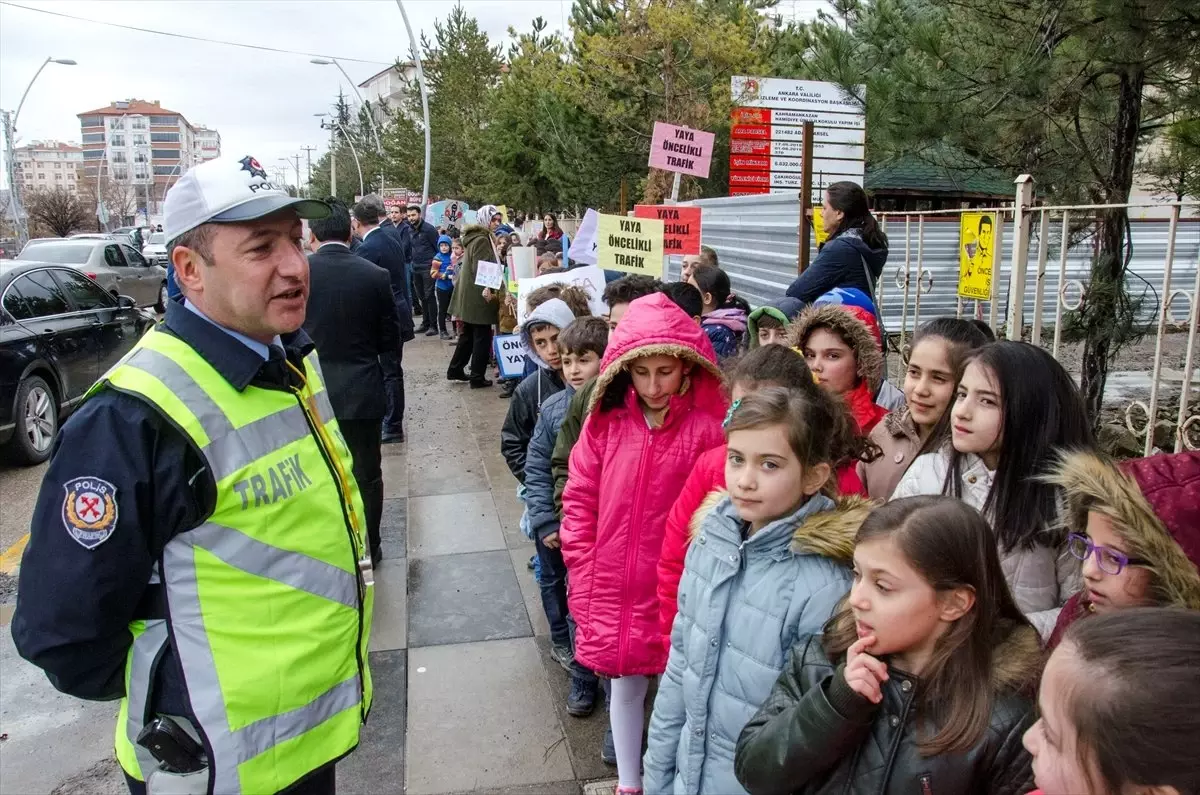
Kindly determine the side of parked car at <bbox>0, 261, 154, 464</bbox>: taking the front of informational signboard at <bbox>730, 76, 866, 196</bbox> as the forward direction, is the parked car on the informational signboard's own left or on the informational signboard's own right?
on the informational signboard's own right

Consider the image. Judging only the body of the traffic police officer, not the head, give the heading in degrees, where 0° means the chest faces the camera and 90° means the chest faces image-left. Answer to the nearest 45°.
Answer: approximately 315°

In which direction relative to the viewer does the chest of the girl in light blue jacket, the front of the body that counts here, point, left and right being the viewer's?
facing the viewer and to the left of the viewer

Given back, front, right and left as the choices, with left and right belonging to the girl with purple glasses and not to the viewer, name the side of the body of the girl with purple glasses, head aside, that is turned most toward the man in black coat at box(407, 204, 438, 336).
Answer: right

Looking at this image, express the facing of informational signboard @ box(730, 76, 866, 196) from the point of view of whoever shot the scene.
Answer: facing the viewer

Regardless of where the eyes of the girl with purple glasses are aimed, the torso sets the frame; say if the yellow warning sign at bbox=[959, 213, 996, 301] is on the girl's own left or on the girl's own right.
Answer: on the girl's own right

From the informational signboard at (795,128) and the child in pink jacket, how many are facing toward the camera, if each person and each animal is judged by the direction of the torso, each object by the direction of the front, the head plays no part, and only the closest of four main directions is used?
2

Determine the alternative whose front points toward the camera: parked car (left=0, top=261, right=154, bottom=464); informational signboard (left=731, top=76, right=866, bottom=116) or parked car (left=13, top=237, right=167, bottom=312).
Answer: the informational signboard

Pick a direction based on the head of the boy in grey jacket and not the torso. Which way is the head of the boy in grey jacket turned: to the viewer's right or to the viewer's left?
to the viewer's left

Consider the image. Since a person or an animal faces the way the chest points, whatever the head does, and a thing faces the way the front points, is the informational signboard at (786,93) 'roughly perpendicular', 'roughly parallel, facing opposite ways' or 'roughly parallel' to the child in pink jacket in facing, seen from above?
roughly parallel

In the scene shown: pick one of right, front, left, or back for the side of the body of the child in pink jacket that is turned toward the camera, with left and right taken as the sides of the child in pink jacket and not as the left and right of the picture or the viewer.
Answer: front

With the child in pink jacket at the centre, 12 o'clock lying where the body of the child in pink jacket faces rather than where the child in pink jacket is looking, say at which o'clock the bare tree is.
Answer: The bare tree is roughly at 5 o'clock from the child in pink jacket.

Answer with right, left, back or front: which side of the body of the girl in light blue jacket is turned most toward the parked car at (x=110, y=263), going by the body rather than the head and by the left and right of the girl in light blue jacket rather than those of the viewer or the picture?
right

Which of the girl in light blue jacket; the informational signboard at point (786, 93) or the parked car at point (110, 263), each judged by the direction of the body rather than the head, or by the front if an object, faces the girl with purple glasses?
the informational signboard

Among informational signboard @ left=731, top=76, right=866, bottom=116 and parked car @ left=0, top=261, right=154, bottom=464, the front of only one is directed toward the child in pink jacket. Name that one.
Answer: the informational signboard

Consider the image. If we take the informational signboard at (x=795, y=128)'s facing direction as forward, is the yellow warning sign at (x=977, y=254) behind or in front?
in front
